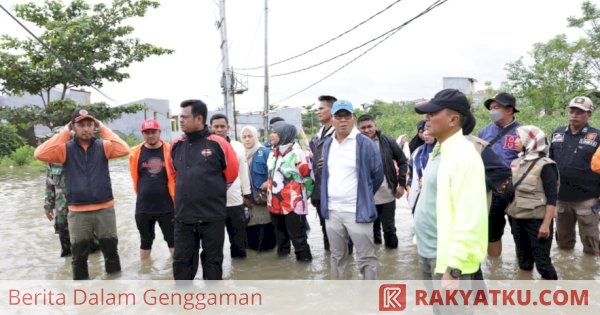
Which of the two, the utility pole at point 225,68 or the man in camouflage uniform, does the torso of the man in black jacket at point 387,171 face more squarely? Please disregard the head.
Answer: the man in camouflage uniform

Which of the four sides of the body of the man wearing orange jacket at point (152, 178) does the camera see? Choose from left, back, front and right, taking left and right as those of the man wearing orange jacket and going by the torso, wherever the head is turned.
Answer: front

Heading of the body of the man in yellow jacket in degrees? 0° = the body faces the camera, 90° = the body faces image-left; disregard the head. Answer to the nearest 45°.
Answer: approximately 90°

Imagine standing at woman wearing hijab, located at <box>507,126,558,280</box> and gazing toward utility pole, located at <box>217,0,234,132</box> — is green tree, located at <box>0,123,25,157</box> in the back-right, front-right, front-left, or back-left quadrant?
front-left

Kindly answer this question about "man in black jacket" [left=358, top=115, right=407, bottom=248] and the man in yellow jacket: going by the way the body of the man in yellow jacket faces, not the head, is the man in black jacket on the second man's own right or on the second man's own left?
on the second man's own right

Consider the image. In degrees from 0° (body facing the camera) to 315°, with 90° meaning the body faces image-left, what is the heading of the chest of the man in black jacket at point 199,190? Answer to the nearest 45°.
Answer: approximately 45°

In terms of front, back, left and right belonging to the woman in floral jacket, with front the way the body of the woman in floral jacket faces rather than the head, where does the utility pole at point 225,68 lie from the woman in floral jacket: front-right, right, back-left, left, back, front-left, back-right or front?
back-right

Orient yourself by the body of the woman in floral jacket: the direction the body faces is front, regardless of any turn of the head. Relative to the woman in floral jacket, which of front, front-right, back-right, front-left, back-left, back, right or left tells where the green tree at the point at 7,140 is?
right

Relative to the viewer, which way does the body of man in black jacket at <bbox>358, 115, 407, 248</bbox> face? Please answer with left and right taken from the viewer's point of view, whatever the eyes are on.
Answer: facing the viewer and to the left of the viewer

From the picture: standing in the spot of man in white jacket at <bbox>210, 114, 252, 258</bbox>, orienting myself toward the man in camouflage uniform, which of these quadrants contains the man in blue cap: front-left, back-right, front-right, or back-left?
back-left

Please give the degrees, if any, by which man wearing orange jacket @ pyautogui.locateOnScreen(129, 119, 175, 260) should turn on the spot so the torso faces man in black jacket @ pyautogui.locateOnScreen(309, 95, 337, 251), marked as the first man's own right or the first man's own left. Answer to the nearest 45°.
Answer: approximately 90° to the first man's own left

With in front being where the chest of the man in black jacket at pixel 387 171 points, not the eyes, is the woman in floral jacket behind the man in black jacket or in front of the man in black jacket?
in front

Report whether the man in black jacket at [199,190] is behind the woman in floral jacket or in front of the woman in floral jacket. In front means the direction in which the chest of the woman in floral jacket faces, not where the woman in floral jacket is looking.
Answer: in front

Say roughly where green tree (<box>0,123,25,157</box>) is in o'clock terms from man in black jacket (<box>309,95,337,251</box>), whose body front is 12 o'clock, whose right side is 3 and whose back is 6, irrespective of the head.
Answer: The green tree is roughly at 3 o'clock from the man in black jacket.
